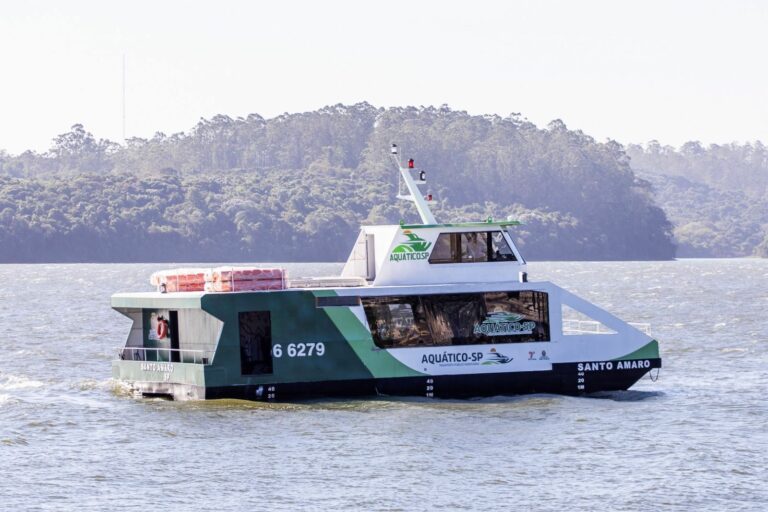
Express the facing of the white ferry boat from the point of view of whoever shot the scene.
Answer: facing away from the viewer and to the right of the viewer
